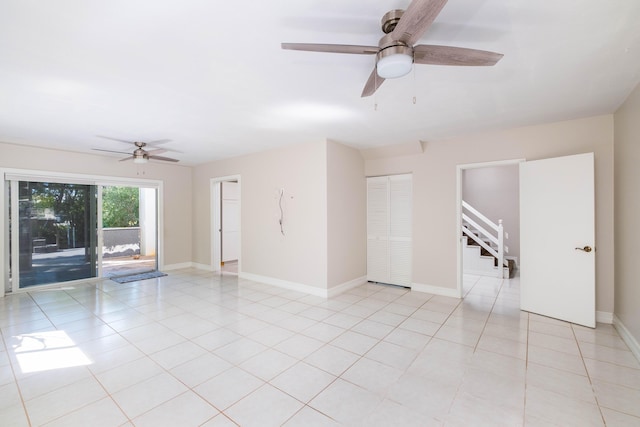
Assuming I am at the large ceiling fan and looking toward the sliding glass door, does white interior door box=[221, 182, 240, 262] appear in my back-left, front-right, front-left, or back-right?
front-right

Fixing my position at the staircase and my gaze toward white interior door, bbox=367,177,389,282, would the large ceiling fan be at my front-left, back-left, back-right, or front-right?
front-left

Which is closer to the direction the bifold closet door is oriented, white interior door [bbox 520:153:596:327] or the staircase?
the white interior door

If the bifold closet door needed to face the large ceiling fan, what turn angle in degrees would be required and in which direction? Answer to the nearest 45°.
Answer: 0° — it already faces it

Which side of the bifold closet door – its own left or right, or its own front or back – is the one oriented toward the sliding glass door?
right

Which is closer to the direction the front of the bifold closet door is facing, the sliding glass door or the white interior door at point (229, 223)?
the sliding glass door

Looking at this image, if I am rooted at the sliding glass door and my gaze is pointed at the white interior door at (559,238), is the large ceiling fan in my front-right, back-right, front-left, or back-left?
front-right

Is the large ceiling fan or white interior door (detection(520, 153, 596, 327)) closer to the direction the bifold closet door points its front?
the large ceiling fan

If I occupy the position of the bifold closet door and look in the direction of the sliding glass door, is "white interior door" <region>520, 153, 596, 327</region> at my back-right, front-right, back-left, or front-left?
back-left

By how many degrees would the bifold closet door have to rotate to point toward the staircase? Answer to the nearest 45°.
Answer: approximately 135° to its left

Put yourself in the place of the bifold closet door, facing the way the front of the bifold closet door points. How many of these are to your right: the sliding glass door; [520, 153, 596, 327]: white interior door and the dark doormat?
2

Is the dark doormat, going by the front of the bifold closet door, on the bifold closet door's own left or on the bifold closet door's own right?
on the bifold closet door's own right

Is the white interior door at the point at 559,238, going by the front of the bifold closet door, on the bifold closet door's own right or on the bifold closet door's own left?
on the bifold closet door's own left

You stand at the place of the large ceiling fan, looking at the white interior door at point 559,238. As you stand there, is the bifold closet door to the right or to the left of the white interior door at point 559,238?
left

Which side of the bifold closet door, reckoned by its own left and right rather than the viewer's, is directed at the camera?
front
